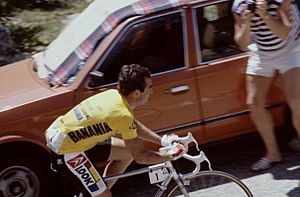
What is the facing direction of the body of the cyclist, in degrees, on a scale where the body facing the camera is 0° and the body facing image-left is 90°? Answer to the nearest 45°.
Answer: approximately 270°

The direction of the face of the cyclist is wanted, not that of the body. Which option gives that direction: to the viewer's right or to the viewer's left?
to the viewer's right

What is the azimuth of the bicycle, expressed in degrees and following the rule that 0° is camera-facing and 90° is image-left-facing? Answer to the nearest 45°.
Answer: approximately 270°

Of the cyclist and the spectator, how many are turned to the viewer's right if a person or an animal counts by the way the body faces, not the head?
1

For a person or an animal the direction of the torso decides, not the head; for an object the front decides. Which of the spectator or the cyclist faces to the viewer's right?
the cyclist

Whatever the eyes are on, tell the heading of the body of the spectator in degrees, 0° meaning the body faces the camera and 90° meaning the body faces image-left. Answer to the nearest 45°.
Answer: approximately 45°

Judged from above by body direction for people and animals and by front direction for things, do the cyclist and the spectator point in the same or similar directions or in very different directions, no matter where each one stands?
very different directions

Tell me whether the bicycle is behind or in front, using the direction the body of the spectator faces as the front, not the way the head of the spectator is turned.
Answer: in front

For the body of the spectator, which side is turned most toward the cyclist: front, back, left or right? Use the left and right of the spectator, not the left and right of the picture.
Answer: front
